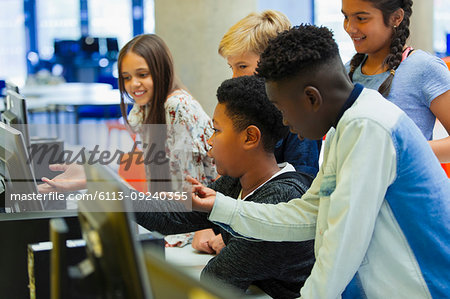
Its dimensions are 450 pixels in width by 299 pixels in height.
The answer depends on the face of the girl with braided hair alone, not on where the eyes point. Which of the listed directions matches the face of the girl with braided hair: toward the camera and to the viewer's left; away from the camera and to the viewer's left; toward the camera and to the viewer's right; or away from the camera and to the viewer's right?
toward the camera and to the viewer's left

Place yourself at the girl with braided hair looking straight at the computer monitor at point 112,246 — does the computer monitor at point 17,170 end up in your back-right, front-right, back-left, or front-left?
front-right

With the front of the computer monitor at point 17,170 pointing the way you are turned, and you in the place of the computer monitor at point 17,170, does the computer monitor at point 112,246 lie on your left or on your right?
on your right

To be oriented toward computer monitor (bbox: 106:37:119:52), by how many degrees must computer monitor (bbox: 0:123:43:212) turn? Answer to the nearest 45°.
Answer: approximately 45° to its left

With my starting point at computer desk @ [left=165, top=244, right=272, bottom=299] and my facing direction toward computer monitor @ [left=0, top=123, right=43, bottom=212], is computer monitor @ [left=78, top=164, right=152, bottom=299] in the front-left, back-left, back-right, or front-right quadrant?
front-left

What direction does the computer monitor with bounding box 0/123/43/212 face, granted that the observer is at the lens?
facing away from the viewer and to the right of the viewer

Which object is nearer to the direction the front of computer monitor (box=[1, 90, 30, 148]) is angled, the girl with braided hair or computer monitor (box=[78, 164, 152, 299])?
the girl with braided hair

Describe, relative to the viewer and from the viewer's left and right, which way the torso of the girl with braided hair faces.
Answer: facing the viewer and to the left of the viewer

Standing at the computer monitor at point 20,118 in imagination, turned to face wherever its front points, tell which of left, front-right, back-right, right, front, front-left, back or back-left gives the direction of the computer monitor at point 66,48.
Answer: front-left

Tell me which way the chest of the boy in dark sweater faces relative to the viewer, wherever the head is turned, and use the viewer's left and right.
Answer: facing to the left of the viewer
